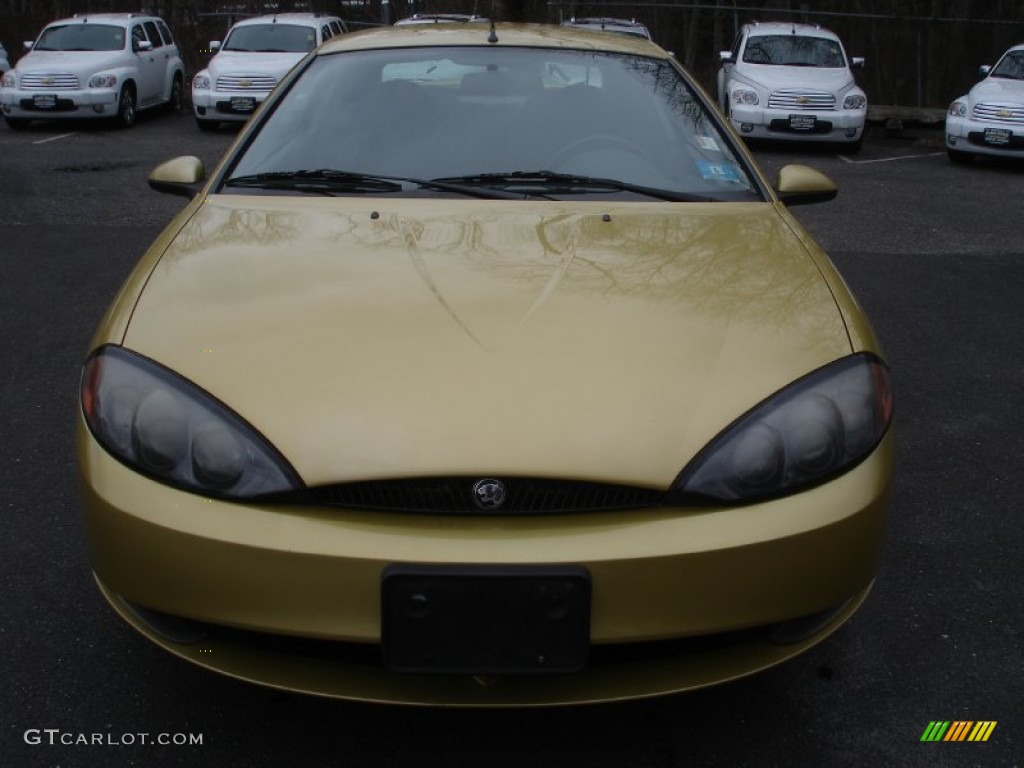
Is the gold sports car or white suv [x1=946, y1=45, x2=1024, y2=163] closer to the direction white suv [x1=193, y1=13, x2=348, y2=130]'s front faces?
the gold sports car

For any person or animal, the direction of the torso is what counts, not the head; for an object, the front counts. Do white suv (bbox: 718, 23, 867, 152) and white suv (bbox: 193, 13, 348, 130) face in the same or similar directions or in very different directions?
same or similar directions

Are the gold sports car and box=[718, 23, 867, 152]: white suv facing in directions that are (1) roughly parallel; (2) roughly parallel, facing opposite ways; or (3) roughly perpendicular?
roughly parallel

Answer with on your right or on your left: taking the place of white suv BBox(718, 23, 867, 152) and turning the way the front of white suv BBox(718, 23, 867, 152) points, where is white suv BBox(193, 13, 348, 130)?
on your right

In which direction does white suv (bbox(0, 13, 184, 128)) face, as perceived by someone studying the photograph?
facing the viewer and to the left of the viewer

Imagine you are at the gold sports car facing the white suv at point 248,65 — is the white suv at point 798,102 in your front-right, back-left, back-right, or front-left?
front-right

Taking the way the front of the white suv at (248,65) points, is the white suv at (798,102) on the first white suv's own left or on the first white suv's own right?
on the first white suv's own left

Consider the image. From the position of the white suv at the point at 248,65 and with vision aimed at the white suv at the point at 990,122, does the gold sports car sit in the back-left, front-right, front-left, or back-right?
front-right

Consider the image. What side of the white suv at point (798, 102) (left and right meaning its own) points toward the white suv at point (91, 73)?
right

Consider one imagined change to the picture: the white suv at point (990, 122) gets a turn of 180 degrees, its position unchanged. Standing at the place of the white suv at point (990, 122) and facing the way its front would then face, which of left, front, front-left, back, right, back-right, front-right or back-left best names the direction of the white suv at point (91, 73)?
back-left

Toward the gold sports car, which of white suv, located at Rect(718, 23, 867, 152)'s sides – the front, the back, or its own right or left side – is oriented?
front

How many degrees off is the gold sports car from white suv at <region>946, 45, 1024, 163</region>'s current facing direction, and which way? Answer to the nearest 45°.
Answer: approximately 45° to its left

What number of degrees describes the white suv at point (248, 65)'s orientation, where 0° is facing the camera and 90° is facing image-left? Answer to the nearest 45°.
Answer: approximately 45°

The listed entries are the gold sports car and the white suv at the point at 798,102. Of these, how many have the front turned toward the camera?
2

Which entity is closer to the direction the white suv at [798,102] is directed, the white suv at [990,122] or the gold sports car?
the gold sports car

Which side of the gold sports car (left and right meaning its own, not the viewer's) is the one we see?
front

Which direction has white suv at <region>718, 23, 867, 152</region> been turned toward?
toward the camera

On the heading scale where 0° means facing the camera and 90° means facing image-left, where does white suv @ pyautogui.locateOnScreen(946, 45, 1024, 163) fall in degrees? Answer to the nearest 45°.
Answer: approximately 45°
